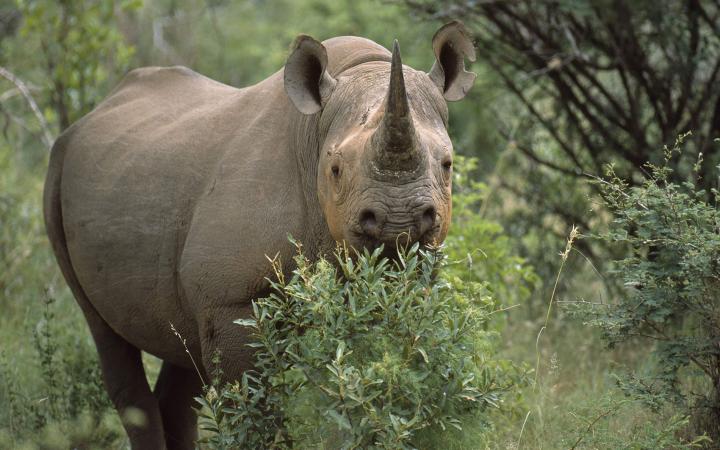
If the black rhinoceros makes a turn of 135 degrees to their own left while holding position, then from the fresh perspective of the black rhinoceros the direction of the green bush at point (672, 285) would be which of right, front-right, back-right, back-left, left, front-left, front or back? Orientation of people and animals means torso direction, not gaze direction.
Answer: right
